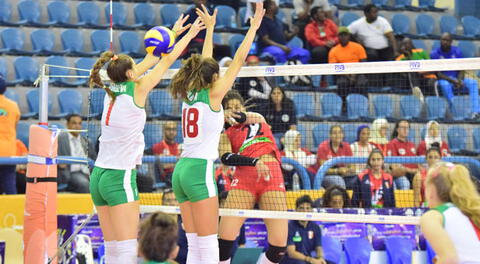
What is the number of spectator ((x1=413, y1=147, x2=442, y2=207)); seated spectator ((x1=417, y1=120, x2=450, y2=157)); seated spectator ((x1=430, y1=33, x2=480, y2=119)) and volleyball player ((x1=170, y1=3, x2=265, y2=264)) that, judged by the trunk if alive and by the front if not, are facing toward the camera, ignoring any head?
3

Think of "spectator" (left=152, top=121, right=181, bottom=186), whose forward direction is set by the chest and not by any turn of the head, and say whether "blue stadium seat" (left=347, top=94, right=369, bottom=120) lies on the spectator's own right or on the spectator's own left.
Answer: on the spectator's own left

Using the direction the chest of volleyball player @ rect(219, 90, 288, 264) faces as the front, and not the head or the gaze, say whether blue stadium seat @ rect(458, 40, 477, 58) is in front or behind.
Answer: behind

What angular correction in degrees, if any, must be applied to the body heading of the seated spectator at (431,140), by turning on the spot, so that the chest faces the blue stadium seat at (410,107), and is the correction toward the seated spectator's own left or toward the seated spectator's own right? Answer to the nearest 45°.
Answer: approximately 180°

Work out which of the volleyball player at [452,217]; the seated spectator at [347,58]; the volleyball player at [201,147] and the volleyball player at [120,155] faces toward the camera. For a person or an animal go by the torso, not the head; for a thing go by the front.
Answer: the seated spectator

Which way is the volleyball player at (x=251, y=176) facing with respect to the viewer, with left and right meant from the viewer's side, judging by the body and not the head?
facing the viewer

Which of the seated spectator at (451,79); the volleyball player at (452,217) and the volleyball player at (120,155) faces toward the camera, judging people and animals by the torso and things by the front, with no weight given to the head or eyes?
the seated spectator

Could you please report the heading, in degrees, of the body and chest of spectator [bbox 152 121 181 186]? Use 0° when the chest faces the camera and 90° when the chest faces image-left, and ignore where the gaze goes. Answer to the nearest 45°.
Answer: approximately 0°

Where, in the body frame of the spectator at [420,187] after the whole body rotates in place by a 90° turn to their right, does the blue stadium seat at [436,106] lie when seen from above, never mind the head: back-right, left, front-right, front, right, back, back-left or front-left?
right

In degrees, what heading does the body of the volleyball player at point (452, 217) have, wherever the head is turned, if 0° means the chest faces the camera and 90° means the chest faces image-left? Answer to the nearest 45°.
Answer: approximately 135°
